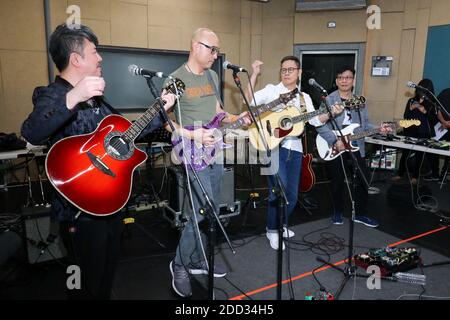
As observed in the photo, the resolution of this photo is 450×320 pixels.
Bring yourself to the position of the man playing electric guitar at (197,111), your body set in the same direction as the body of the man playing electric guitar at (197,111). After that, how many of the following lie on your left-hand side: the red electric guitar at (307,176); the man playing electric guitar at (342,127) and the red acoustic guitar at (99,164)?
2

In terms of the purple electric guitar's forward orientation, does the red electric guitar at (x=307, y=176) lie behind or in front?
behind

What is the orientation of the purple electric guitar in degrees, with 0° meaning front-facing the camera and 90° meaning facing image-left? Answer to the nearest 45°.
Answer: approximately 0°

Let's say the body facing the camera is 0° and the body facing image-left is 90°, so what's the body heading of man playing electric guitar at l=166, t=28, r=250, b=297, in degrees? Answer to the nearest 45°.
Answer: approximately 315°

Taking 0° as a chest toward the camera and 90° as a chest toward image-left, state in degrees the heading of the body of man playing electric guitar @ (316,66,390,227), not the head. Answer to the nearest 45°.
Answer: approximately 0°
